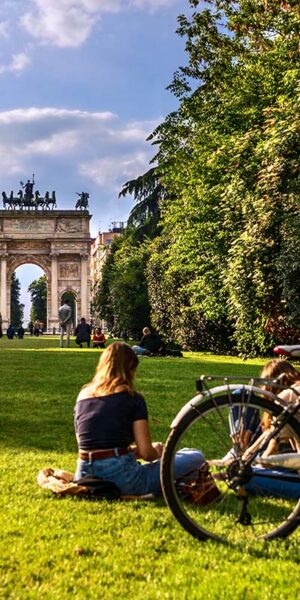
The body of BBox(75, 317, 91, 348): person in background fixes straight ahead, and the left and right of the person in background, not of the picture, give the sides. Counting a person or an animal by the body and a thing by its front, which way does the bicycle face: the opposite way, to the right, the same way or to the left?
to the right

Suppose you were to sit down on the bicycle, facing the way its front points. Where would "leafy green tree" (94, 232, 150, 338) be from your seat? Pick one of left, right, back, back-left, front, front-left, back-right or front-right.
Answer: left

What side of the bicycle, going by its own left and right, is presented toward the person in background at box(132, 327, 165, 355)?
left

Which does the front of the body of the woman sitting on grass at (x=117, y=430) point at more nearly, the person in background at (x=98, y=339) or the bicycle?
the person in background

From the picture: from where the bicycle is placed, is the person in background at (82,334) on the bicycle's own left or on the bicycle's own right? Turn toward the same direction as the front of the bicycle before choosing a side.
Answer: on the bicycle's own left

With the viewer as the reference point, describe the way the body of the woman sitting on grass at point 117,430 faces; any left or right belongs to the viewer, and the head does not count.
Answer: facing away from the viewer and to the right of the viewer
